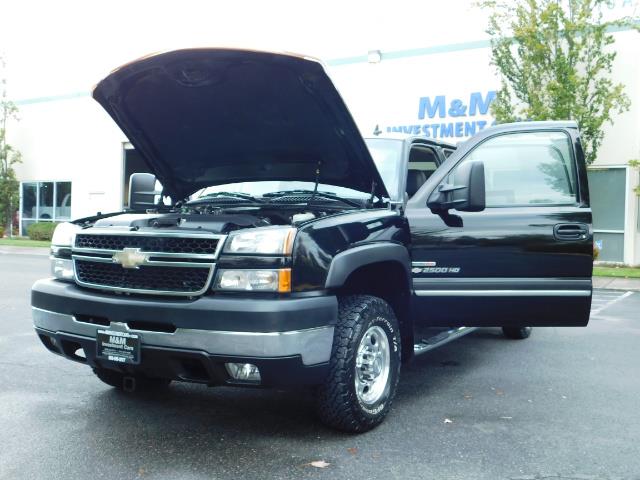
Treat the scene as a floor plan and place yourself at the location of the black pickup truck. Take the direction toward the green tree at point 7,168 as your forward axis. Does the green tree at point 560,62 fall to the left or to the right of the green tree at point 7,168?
right

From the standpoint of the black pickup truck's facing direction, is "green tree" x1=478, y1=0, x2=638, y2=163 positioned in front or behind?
behind

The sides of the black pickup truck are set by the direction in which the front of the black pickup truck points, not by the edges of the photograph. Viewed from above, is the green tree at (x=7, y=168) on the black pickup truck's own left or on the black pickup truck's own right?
on the black pickup truck's own right

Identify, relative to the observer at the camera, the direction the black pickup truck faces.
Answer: facing the viewer and to the left of the viewer
